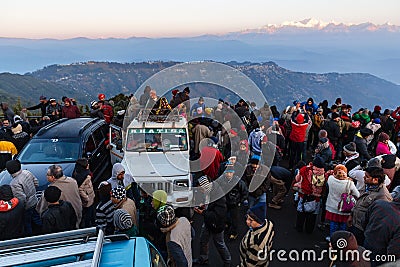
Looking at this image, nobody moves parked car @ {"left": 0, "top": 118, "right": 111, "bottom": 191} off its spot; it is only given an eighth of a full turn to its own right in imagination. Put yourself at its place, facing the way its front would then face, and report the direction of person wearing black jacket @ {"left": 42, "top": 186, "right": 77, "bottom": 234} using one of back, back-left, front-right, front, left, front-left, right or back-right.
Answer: left

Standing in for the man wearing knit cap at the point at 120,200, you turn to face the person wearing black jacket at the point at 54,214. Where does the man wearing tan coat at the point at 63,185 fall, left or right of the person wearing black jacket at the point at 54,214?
right

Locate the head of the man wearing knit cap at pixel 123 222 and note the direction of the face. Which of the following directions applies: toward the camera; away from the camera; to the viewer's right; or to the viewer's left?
away from the camera

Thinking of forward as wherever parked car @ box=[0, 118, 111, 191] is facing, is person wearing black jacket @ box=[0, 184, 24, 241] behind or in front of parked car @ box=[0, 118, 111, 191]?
in front

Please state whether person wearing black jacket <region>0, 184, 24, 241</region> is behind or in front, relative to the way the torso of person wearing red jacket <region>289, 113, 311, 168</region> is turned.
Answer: behind

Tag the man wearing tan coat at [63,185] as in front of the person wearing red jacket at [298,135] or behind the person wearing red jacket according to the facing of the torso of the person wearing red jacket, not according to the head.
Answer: behind

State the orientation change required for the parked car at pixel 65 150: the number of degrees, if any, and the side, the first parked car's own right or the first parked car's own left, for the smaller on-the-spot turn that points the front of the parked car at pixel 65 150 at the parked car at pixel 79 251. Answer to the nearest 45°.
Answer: approximately 45° to the first parked car's own left

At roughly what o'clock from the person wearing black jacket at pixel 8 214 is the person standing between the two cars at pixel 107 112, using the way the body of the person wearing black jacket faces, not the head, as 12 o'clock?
The person standing between the two cars is roughly at 1 o'clock from the person wearing black jacket.

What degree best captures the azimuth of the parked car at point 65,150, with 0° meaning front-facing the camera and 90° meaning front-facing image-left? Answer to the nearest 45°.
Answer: approximately 45°

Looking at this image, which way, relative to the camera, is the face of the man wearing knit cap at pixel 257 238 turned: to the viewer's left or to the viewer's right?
to the viewer's left

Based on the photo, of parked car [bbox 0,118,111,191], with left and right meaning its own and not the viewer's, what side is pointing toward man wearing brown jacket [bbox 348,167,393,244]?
left

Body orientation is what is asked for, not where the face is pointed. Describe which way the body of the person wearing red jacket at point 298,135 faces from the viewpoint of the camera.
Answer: away from the camera

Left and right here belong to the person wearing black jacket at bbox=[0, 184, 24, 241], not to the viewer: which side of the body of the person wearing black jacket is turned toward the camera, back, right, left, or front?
back

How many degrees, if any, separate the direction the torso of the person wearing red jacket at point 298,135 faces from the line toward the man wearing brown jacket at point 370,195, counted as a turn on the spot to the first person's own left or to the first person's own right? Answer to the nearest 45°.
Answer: approximately 180°

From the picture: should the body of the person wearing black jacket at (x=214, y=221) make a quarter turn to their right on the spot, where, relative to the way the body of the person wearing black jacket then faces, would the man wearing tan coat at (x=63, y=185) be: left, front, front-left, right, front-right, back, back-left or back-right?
left

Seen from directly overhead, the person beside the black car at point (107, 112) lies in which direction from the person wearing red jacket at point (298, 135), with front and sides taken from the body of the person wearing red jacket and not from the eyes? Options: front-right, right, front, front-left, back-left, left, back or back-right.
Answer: left

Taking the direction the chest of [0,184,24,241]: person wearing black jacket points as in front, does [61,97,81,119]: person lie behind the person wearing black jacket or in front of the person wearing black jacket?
in front
